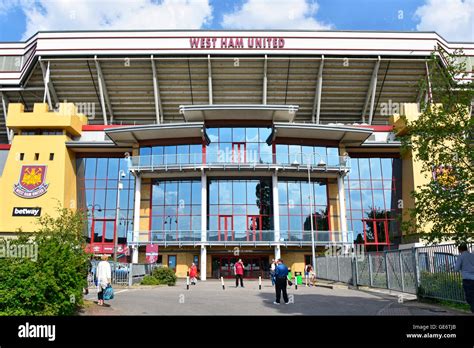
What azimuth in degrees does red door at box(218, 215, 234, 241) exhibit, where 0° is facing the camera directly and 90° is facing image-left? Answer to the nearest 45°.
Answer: approximately 0°

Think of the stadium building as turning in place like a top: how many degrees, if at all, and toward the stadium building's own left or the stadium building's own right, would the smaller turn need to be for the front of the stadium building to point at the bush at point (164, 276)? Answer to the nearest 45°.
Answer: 0° — it already faces it

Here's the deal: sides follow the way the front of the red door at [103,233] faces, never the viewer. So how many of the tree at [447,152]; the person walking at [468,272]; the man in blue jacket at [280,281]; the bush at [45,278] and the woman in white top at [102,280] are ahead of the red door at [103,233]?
5

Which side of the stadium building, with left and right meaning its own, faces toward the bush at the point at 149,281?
front

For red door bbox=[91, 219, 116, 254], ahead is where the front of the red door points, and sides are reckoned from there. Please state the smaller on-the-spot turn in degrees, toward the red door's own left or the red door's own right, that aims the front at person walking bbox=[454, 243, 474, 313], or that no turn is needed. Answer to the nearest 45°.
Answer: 0° — it already faces them

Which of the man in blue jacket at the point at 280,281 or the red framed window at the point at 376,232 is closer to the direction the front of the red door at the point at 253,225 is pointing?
the man in blue jacket

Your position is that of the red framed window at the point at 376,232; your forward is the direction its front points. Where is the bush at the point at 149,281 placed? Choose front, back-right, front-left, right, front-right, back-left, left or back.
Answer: front-right

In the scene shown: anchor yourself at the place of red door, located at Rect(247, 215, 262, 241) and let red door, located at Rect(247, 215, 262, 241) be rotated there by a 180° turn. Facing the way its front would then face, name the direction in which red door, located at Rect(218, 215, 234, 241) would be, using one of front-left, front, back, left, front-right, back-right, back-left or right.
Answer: left
